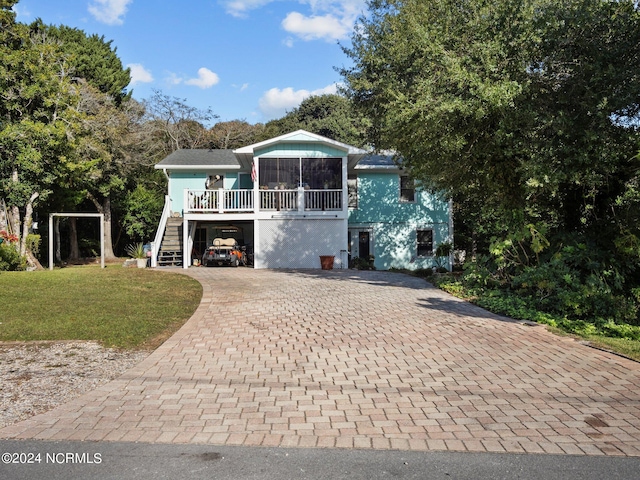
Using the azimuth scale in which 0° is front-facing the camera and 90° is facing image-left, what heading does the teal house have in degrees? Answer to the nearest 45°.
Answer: approximately 0°

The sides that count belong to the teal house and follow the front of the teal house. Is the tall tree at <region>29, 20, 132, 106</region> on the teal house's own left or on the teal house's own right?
on the teal house's own right

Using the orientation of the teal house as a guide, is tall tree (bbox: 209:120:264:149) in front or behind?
behind

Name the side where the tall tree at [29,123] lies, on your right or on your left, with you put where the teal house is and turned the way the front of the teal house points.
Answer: on your right

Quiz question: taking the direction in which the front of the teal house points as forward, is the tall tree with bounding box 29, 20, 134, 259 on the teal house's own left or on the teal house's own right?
on the teal house's own right

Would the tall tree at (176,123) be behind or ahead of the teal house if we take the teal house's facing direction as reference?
behind

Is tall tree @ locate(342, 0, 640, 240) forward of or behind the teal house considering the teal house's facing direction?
forward
